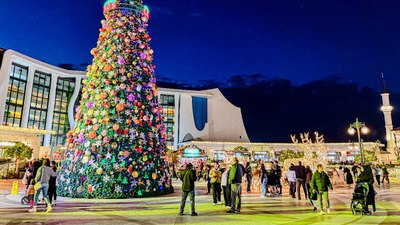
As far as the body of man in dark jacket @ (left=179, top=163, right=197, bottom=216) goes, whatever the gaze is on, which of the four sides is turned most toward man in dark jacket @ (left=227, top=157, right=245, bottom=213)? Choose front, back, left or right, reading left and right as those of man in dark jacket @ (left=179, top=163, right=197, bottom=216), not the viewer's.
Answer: right

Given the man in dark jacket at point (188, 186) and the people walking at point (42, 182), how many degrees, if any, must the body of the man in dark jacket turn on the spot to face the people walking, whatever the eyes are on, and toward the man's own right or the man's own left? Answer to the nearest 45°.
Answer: approximately 90° to the man's own left

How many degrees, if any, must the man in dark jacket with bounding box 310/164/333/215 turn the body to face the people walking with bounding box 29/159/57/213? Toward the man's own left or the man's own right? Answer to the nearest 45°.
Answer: approximately 45° to the man's own right

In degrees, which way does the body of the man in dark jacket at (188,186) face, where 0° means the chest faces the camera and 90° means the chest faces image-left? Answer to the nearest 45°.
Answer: approximately 180°

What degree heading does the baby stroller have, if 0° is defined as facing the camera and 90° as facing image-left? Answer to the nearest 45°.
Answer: approximately 45°

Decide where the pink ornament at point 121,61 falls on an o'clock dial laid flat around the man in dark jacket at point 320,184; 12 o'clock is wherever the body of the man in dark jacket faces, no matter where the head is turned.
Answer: The pink ornament is roughly at 3 o'clock from the man in dark jacket.
